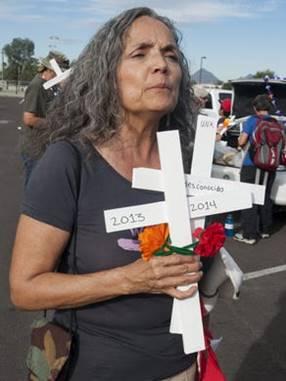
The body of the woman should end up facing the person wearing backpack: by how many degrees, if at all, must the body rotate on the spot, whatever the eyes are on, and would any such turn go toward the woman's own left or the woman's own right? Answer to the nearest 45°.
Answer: approximately 135° to the woman's own left

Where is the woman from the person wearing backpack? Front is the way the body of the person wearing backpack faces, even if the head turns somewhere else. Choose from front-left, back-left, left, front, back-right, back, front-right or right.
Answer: back-left

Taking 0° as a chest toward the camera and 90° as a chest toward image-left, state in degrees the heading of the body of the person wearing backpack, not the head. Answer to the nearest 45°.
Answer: approximately 135°

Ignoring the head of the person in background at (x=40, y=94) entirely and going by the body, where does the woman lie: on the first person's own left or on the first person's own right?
on the first person's own right

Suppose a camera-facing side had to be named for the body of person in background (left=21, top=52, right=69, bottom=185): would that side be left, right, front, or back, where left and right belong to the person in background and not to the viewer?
right

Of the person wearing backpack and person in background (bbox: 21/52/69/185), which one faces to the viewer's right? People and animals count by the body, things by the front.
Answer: the person in background

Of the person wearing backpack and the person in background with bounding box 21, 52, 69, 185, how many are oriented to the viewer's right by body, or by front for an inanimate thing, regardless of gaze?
1

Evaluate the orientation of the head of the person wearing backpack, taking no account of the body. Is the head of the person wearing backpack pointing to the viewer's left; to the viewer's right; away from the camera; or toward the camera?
away from the camera

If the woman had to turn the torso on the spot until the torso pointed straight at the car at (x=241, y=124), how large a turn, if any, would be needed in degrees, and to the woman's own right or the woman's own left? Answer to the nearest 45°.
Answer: approximately 135° to the woman's own left
